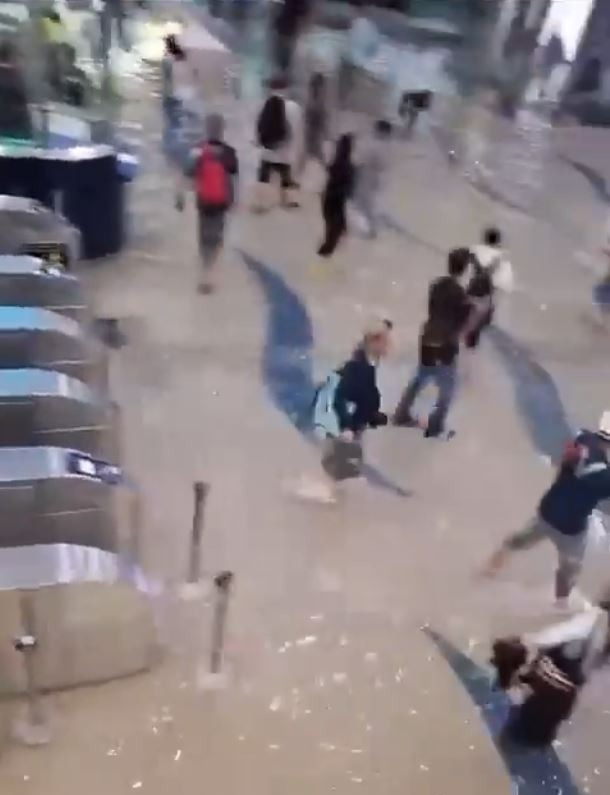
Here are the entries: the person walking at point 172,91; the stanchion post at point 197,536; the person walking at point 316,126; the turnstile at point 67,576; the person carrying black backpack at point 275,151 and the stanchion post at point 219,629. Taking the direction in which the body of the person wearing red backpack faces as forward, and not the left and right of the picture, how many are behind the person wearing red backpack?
3

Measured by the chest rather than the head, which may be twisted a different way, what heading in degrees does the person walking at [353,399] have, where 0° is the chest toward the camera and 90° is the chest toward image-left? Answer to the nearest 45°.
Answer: approximately 270°

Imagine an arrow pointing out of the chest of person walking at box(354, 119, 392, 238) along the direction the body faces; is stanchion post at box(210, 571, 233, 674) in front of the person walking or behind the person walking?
behind

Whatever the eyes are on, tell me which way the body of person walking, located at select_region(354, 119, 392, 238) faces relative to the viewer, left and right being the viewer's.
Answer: facing away from the viewer and to the right of the viewer

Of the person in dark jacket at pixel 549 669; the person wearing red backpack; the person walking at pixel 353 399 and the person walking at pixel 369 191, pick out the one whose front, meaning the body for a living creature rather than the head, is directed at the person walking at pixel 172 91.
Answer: the person wearing red backpack

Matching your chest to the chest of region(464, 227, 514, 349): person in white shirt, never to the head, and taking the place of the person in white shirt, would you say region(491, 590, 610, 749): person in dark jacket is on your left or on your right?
on your right

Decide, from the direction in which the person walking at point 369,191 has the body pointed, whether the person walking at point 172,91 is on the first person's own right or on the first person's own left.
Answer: on the first person's own left

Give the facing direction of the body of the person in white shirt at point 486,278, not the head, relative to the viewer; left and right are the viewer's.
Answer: facing away from the viewer and to the right of the viewer

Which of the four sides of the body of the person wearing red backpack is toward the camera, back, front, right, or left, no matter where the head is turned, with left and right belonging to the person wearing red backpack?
back

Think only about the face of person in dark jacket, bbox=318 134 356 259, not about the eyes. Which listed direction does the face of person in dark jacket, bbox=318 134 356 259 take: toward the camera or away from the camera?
away from the camera

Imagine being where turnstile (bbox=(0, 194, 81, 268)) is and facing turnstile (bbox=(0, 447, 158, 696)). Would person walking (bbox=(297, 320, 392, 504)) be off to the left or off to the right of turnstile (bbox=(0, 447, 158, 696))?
left
